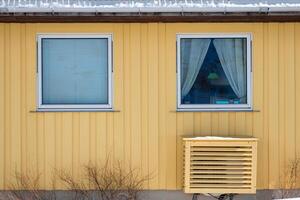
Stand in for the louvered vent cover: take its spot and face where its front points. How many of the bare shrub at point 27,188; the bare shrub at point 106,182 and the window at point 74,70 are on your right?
3

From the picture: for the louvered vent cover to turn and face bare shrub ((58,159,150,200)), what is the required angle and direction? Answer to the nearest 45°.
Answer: approximately 90° to its right

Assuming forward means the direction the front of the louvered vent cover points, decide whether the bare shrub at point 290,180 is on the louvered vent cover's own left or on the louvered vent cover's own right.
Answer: on the louvered vent cover's own left

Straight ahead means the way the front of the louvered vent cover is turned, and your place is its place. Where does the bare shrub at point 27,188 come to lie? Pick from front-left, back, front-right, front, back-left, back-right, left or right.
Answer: right

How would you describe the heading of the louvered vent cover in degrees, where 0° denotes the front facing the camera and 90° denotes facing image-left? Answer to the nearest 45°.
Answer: approximately 0°

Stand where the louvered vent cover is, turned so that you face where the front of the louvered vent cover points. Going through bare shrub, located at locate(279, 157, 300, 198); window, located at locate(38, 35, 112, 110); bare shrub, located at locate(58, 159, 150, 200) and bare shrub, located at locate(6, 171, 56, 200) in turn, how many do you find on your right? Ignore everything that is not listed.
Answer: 3
